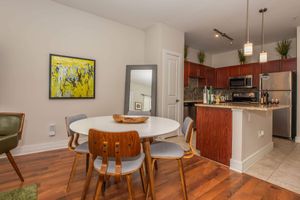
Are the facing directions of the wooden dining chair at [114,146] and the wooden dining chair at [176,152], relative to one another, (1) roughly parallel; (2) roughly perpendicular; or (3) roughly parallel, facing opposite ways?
roughly perpendicular

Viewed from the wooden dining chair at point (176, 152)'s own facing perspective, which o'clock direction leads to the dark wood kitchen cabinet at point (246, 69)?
The dark wood kitchen cabinet is roughly at 4 o'clock from the wooden dining chair.

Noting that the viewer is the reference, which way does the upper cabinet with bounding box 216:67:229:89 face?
facing the viewer

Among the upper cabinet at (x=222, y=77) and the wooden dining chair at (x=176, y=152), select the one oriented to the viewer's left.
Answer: the wooden dining chair

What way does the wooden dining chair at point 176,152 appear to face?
to the viewer's left

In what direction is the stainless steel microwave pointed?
toward the camera

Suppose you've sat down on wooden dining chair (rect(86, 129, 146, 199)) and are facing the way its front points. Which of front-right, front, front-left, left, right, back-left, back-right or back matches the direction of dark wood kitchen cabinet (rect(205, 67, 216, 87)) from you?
front-right

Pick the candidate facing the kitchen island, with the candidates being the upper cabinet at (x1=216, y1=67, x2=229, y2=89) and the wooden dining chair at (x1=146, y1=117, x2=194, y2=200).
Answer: the upper cabinet

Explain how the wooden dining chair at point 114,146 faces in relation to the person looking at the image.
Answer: facing away from the viewer

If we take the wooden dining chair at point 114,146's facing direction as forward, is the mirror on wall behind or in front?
in front

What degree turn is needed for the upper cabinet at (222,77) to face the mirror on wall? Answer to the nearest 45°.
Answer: approximately 45° to its right

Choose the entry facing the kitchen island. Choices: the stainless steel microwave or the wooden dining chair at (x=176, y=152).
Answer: the stainless steel microwave

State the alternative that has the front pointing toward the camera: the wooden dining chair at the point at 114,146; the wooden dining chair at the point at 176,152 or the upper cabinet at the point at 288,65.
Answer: the upper cabinet

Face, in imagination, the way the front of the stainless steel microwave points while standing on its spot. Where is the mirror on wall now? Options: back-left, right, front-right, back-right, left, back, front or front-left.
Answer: front-right

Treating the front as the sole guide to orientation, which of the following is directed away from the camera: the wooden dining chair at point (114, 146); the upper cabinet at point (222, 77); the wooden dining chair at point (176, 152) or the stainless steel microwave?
the wooden dining chair at point (114, 146)

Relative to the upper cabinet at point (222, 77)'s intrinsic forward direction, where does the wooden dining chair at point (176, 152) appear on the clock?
The wooden dining chair is roughly at 12 o'clock from the upper cabinet.
